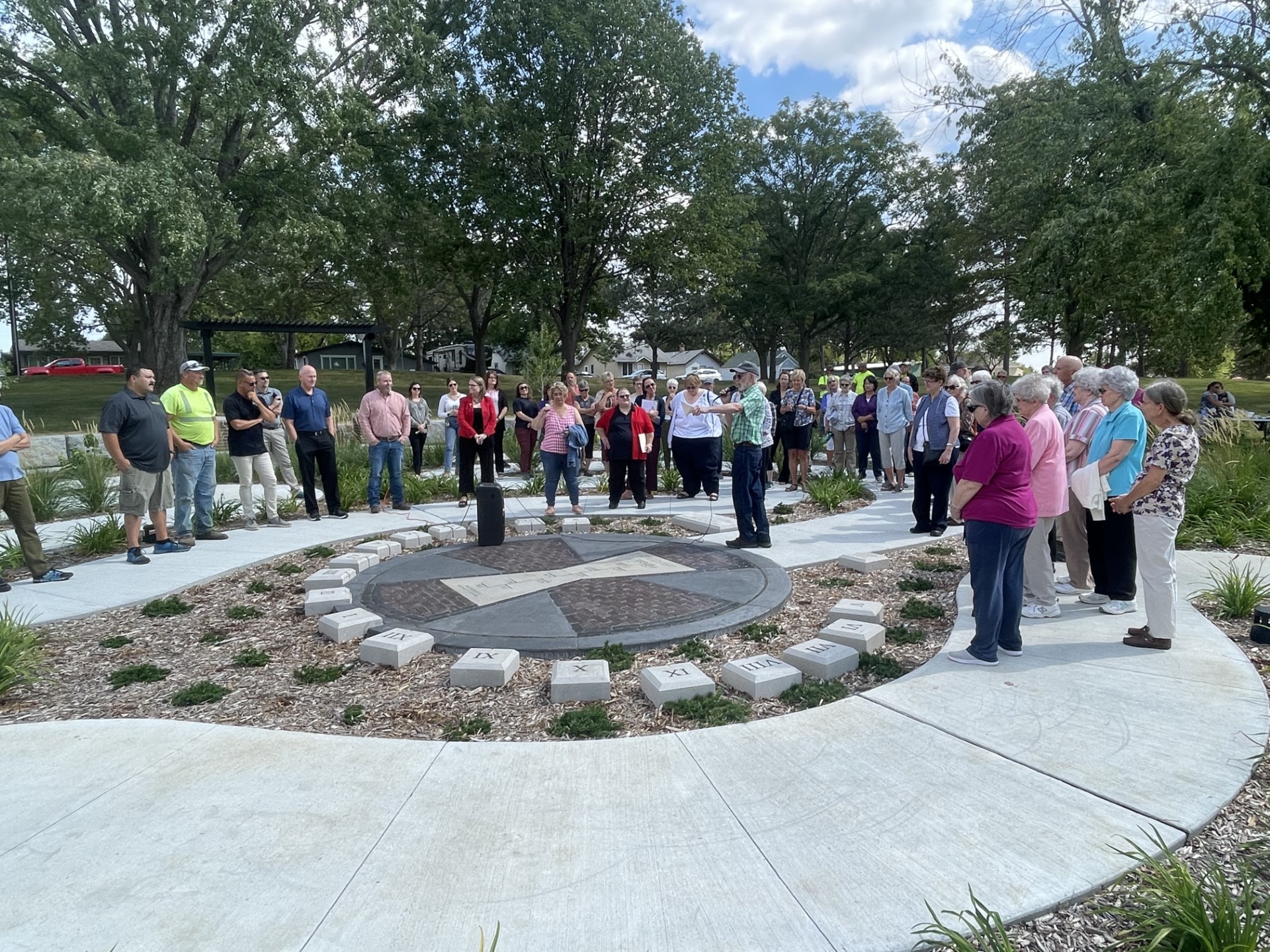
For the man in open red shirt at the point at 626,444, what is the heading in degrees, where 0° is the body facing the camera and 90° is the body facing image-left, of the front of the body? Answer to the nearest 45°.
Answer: approximately 0°

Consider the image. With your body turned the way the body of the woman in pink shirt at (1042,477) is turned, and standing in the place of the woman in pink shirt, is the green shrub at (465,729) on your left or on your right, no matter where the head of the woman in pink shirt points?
on your left

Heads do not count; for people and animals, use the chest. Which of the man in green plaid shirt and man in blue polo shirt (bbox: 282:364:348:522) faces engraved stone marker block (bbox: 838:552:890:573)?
the man in blue polo shirt

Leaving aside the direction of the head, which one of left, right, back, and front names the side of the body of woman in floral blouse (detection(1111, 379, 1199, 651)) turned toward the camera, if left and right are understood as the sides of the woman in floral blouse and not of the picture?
left

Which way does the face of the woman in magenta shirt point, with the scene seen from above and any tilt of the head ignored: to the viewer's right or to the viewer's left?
to the viewer's left

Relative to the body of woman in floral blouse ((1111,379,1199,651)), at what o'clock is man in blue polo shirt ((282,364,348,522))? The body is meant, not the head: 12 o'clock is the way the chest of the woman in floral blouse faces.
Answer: The man in blue polo shirt is roughly at 12 o'clock from the woman in floral blouse.

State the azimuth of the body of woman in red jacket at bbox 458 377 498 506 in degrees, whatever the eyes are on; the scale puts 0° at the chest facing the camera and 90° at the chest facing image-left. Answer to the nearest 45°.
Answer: approximately 0°

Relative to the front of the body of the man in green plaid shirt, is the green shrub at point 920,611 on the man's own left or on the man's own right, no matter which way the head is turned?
on the man's own left

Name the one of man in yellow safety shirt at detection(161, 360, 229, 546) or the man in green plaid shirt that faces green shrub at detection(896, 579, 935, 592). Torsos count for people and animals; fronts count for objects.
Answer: the man in yellow safety shirt

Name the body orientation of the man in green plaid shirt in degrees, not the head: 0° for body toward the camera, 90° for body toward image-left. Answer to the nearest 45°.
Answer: approximately 90°

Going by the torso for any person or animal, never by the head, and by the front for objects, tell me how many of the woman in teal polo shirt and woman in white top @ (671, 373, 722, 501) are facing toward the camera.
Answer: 1
